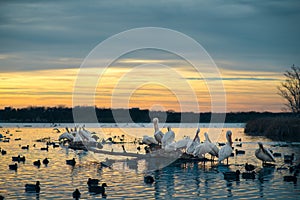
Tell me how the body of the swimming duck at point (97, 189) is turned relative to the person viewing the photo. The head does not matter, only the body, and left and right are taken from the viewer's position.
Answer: facing to the right of the viewer

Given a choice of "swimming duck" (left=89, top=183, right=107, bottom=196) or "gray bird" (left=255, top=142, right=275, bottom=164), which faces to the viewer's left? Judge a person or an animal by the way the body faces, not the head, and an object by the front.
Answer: the gray bird

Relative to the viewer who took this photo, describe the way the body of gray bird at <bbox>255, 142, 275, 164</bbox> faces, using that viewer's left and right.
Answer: facing to the left of the viewer

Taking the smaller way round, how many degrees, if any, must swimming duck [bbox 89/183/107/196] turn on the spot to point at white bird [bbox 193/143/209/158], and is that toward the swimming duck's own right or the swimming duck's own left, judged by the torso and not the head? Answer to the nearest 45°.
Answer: approximately 45° to the swimming duck's own left

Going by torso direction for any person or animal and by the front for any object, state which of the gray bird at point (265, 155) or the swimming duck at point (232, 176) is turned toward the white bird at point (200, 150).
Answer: the gray bird at point (265, 155)

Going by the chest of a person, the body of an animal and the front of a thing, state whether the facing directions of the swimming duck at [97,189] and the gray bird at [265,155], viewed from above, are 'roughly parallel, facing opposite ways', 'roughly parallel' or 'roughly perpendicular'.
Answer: roughly parallel, facing opposite ways

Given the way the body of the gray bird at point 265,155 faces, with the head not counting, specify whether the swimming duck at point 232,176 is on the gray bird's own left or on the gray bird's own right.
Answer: on the gray bird's own left
